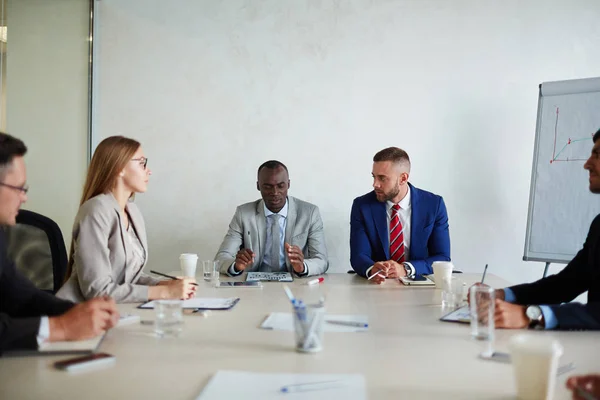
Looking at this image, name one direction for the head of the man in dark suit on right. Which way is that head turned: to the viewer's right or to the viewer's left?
to the viewer's left

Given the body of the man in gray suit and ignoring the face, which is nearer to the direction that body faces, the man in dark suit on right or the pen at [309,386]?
the pen

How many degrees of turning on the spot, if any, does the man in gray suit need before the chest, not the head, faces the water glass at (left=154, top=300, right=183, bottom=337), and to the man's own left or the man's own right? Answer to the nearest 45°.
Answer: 0° — they already face it

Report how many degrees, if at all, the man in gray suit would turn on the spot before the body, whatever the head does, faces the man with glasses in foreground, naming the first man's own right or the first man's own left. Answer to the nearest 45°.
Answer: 0° — they already face them

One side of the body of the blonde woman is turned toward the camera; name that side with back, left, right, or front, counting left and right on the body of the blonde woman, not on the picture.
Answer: right

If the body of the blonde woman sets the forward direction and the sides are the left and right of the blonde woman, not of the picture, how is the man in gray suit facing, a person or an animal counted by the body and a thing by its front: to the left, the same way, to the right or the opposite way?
to the right

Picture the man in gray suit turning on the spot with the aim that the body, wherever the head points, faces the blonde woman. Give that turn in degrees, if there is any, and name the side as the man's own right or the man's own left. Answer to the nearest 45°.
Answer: approximately 45° to the man's own right

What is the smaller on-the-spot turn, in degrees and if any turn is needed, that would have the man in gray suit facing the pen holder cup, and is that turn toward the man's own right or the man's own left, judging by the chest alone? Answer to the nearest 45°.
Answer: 0° — they already face it

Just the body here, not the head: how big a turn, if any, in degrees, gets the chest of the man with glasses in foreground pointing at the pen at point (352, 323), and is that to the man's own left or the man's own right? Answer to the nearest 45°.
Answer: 0° — they already face it

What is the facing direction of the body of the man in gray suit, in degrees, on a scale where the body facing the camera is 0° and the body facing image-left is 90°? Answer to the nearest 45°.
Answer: approximately 0°

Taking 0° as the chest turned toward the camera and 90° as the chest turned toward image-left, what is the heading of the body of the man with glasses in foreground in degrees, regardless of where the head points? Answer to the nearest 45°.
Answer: approximately 270°

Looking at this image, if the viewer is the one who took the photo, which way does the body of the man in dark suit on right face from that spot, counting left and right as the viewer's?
facing to the left of the viewer

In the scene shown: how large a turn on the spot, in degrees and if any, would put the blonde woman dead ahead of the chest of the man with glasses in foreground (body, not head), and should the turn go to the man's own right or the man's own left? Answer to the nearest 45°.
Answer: approximately 45° to the man's own left

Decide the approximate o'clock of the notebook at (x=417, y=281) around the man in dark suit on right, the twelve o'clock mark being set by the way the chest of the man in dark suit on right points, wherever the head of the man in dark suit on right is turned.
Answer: The notebook is roughly at 1 o'clock from the man in dark suit on right.
